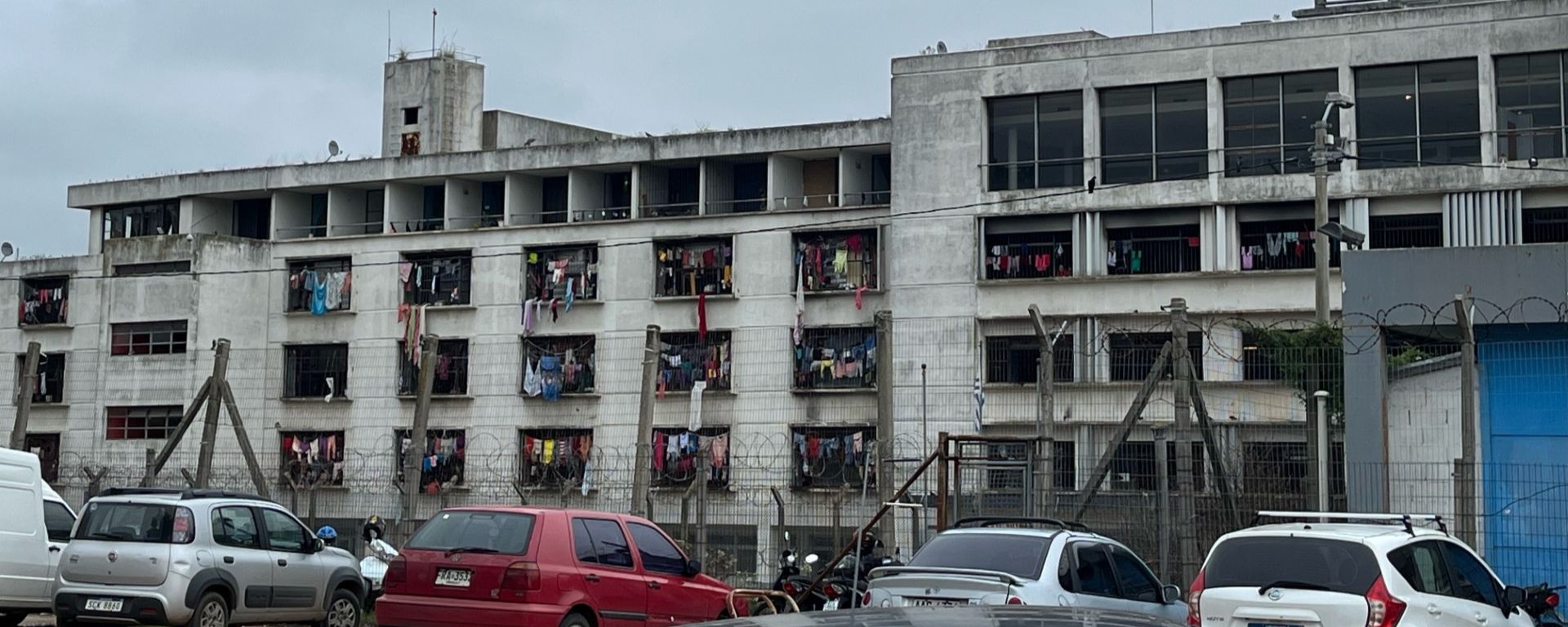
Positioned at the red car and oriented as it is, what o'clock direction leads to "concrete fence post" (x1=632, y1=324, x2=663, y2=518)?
The concrete fence post is roughly at 11 o'clock from the red car.

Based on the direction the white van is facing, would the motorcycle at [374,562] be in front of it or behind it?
in front

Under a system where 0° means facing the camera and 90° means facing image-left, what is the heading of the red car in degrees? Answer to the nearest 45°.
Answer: approximately 225°

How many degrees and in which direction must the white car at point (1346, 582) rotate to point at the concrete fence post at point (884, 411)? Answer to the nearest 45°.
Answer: approximately 90° to its left

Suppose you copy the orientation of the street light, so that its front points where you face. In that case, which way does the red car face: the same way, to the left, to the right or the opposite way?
to the left

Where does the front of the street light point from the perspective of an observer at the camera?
facing to the right of the viewer

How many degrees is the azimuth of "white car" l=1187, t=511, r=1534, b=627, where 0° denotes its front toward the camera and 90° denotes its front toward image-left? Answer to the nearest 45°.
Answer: approximately 225°

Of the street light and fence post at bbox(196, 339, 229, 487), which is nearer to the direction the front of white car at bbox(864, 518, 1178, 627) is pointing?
the street light

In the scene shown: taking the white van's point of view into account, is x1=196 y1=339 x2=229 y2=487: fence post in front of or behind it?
in front

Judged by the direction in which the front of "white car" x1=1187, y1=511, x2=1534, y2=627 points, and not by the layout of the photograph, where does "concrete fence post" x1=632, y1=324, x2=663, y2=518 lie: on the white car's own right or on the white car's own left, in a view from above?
on the white car's own left

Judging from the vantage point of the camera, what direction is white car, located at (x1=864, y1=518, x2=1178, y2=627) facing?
facing away from the viewer and to the right of the viewer

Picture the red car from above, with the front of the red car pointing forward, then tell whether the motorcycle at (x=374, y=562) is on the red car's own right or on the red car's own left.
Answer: on the red car's own left

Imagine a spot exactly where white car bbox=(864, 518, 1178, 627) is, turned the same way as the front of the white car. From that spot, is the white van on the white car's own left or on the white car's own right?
on the white car's own left
